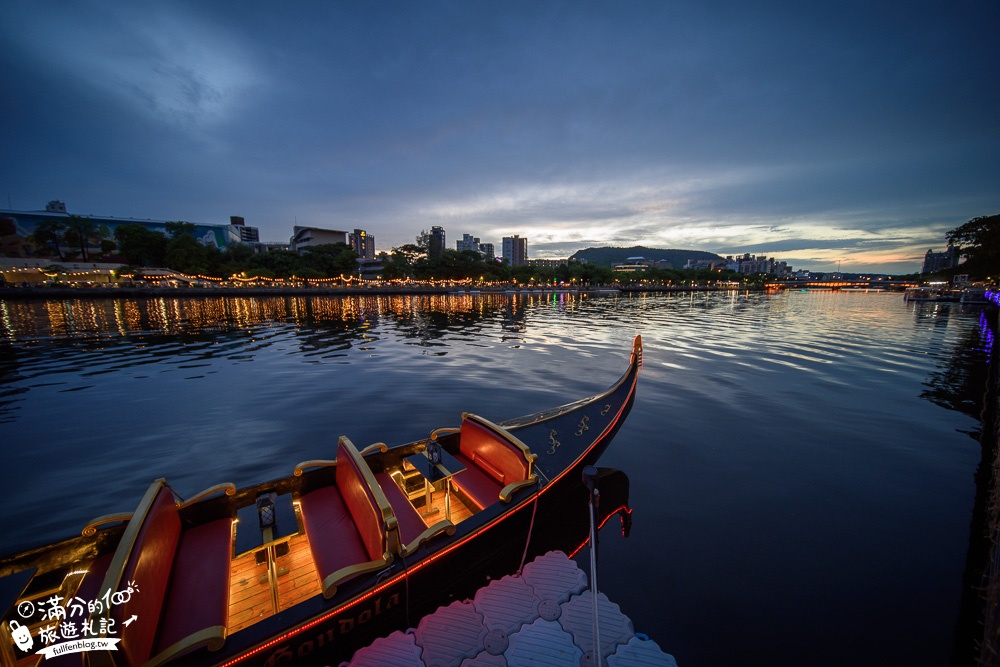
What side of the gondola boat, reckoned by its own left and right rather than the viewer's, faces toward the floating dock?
right

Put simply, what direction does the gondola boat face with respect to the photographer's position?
facing away from the viewer and to the right of the viewer
